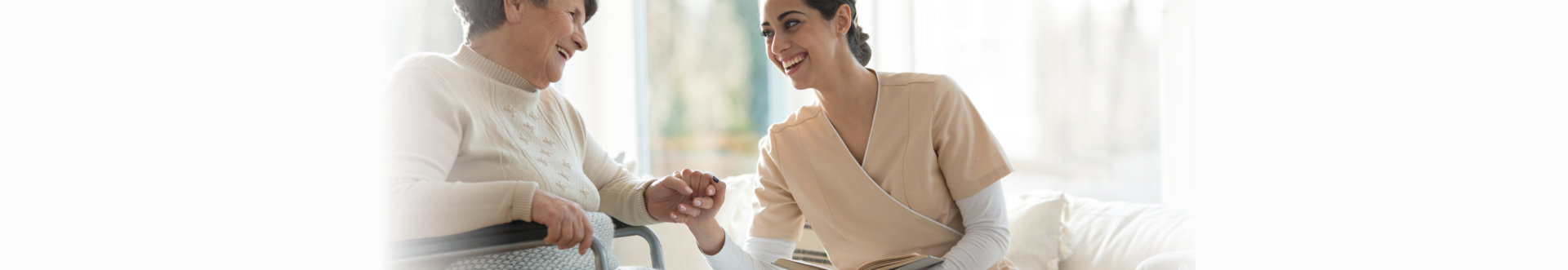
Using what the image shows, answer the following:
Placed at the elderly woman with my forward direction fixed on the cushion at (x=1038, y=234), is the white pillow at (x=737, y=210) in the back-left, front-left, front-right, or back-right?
front-left

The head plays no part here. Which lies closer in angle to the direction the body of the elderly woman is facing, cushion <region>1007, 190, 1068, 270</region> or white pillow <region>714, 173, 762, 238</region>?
the cushion

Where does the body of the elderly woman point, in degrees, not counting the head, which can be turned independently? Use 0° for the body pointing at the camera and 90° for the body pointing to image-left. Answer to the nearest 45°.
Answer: approximately 315°

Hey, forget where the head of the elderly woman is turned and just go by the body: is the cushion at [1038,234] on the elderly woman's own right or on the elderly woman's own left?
on the elderly woman's own left

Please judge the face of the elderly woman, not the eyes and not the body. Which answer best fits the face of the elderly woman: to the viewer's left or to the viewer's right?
to the viewer's right
